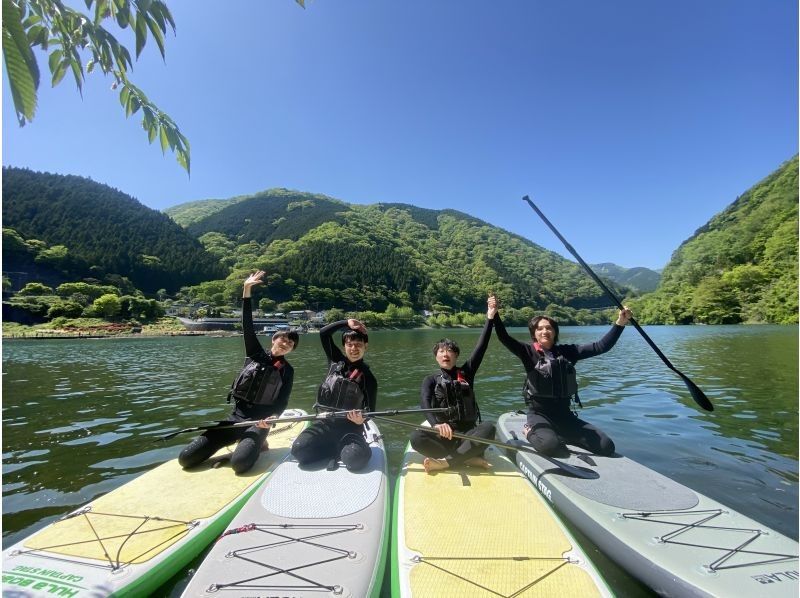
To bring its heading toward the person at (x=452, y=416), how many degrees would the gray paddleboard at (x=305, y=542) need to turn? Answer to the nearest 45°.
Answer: approximately 135° to its left

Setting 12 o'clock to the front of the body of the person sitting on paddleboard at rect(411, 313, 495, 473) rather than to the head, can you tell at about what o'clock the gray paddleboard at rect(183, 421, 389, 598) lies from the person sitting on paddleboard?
The gray paddleboard is roughly at 1 o'clock from the person sitting on paddleboard.

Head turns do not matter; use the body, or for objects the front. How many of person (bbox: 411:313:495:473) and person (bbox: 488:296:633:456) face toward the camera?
2

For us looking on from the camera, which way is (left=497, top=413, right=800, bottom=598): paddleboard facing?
facing the viewer and to the right of the viewer

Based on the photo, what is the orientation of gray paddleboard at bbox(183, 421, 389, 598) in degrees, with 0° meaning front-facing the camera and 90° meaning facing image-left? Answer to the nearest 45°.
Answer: approximately 0°
